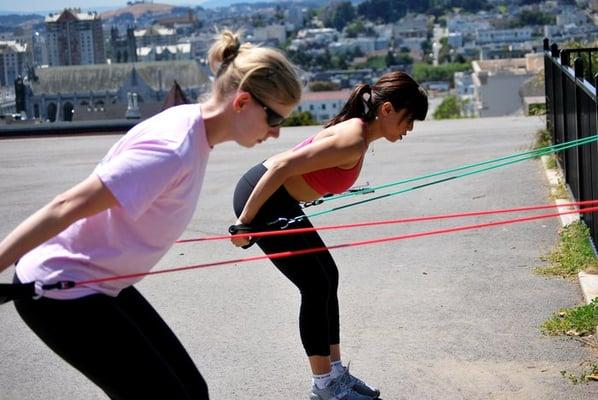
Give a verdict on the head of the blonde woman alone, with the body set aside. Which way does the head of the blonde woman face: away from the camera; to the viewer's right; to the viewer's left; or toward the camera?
to the viewer's right

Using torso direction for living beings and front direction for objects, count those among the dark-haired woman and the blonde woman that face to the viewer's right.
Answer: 2

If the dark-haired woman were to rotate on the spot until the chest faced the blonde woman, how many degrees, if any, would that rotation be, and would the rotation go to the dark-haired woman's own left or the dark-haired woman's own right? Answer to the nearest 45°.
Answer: approximately 90° to the dark-haired woman's own right

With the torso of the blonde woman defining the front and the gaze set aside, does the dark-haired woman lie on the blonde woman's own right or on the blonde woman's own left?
on the blonde woman's own left

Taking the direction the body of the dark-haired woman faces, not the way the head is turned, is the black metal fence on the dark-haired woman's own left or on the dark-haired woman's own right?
on the dark-haired woman's own left

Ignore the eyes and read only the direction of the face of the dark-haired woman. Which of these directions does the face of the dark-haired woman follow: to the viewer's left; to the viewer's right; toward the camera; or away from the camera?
to the viewer's right

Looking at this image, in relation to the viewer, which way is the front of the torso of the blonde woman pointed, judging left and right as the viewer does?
facing to the right of the viewer

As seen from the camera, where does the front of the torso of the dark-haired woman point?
to the viewer's right
